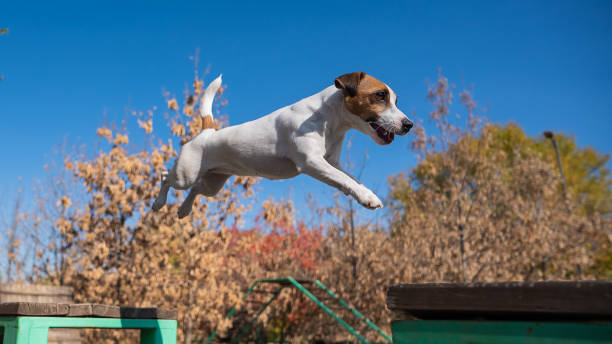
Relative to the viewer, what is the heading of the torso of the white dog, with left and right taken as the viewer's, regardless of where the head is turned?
facing to the right of the viewer

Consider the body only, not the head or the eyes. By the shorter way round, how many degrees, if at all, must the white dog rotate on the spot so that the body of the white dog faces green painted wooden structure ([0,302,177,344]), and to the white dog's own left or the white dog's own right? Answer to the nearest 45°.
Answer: approximately 135° to the white dog's own left

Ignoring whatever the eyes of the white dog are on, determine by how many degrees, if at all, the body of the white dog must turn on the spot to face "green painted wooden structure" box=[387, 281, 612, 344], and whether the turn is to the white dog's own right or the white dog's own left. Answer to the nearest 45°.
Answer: approximately 45° to the white dog's own right
